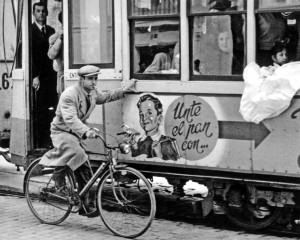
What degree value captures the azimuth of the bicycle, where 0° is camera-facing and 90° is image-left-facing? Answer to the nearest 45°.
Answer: approximately 315°

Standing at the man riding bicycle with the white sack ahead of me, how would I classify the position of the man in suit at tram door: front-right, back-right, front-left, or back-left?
back-left

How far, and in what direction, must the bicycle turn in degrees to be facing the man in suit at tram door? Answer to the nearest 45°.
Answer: approximately 135° to its left

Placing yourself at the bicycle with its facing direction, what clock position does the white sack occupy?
The white sack is roughly at 11 o'clock from the bicycle.

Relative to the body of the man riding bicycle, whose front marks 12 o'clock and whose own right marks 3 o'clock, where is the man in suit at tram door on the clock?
The man in suit at tram door is roughly at 7 o'clock from the man riding bicycle.
